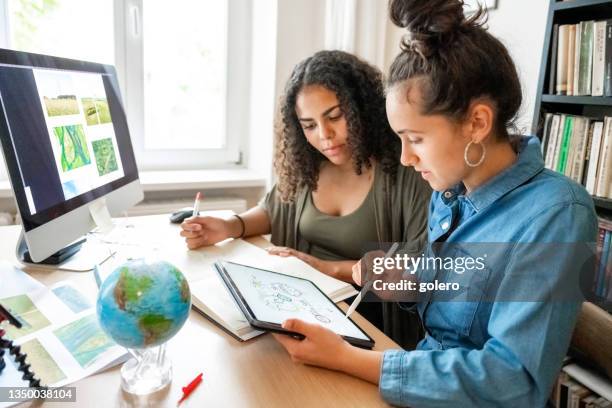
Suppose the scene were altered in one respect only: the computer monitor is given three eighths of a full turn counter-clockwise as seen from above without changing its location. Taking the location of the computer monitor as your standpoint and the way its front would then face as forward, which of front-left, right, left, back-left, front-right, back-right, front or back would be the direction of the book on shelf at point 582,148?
right

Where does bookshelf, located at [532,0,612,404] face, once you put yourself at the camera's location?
facing the viewer and to the left of the viewer

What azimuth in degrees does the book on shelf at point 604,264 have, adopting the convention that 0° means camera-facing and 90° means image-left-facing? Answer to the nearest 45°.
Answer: approximately 45°

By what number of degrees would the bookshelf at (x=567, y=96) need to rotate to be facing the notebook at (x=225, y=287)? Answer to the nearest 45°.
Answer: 0° — it already faces it

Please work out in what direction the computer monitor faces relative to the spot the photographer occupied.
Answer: facing the viewer and to the right of the viewer

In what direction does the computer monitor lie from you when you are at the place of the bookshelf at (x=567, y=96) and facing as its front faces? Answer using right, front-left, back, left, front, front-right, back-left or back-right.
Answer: front

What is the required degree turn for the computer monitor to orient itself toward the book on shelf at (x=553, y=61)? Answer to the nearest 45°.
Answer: approximately 45° to its left

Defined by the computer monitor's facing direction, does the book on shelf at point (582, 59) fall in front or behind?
in front

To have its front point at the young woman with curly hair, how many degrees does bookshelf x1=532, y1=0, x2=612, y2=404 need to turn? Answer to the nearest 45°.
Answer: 0° — it already faces them

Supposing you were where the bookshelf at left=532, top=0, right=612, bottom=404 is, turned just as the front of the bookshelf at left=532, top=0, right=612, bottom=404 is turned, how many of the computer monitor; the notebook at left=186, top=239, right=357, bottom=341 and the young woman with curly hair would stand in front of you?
3

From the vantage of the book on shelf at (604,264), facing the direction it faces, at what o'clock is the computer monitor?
The computer monitor is roughly at 12 o'clock from the book on shelf.
